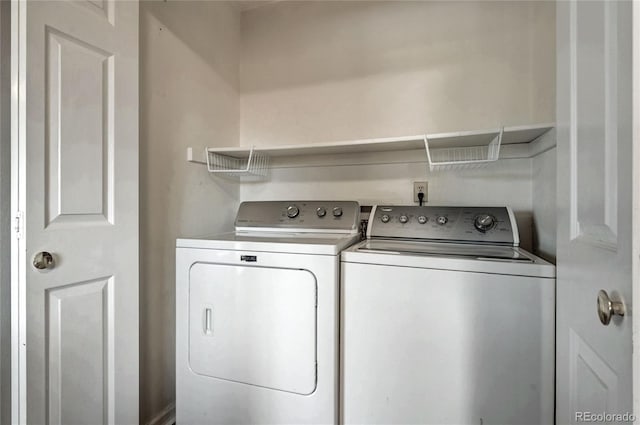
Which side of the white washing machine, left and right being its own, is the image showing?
front

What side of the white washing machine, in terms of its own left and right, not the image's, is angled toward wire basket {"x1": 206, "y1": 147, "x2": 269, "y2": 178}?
right

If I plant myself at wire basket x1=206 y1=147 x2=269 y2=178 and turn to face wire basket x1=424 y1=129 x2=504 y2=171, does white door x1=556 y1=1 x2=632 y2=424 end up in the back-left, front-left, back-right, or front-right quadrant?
front-right

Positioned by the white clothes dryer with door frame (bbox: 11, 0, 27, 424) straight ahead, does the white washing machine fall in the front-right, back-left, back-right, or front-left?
back-left

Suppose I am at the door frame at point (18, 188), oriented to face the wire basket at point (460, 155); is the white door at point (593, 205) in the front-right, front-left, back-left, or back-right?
front-right

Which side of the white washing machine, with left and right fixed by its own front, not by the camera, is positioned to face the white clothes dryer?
right

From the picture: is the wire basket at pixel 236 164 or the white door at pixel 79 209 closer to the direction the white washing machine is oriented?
the white door

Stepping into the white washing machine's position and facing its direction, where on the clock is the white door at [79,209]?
The white door is roughly at 2 o'clock from the white washing machine.
